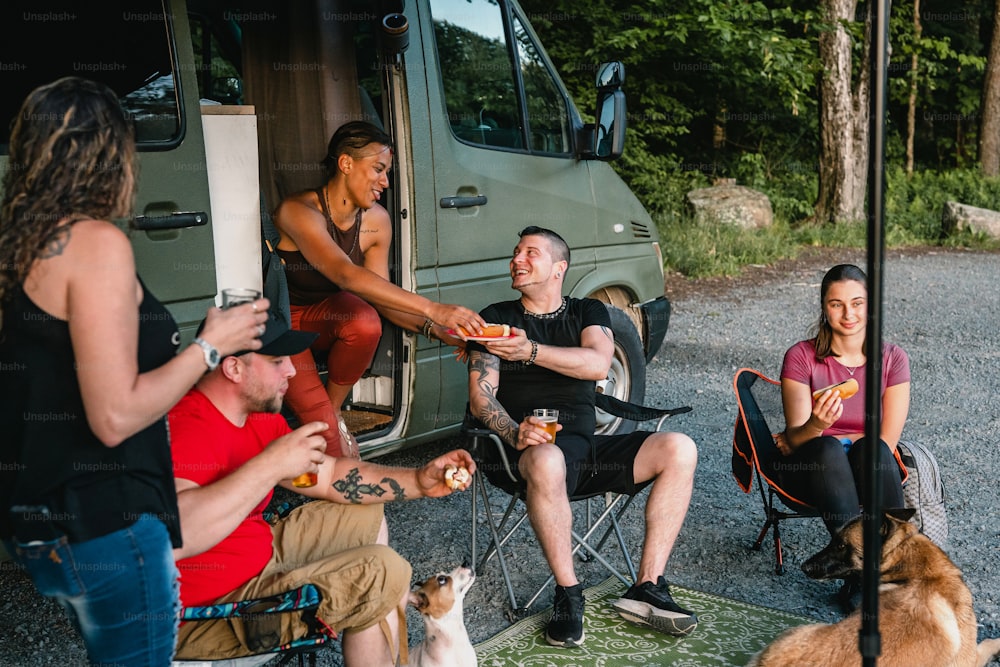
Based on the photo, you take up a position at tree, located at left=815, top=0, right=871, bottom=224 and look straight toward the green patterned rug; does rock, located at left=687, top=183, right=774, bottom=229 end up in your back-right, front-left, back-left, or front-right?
front-right

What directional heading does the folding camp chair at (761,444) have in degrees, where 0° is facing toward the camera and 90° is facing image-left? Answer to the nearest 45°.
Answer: approximately 315°

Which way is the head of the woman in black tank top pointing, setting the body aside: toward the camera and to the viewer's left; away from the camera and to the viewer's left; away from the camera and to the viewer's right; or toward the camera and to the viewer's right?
away from the camera and to the viewer's right

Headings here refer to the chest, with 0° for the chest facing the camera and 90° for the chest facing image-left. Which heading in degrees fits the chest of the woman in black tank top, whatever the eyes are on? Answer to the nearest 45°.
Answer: approximately 225°

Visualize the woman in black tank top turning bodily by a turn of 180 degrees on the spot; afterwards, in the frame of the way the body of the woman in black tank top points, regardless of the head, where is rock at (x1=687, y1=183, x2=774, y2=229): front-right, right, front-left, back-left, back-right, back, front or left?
back

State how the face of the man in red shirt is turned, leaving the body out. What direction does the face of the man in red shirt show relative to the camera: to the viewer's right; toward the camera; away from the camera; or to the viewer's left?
to the viewer's right

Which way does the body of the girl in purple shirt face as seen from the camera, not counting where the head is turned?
toward the camera

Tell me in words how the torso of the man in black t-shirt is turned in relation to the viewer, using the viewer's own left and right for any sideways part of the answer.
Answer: facing the viewer

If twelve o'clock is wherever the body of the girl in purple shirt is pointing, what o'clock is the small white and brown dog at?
The small white and brown dog is roughly at 1 o'clock from the girl in purple shirt.

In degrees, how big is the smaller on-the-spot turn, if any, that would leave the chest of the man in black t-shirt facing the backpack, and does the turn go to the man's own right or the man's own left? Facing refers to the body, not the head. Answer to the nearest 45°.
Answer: approximately 90° to the man's own left

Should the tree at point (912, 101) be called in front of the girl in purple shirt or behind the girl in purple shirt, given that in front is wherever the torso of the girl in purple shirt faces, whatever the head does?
behind

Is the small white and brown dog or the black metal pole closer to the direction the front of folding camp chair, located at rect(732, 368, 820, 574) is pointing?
the black metal pole

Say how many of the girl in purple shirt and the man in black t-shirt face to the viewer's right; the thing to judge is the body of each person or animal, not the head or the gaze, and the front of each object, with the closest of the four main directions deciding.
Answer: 0
